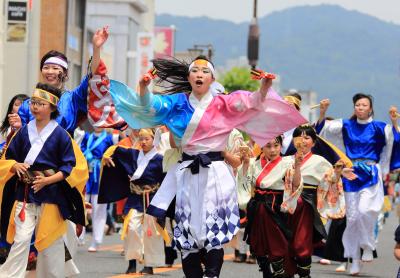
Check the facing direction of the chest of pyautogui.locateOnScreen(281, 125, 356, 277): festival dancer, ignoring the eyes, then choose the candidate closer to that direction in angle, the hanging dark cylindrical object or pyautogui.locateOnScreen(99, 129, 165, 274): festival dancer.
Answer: the festival dancer

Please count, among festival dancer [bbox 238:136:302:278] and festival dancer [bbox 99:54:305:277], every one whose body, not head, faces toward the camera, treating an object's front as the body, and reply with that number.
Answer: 2

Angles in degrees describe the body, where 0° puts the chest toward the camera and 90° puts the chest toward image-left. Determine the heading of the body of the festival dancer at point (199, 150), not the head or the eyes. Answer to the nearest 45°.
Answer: approximately 0°

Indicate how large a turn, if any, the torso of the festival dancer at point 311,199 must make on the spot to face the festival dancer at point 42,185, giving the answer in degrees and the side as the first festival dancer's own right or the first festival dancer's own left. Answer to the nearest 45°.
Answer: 0° — they already face them

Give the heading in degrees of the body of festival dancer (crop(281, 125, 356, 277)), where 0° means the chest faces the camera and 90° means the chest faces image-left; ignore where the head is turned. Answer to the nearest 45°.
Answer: approximately 45°

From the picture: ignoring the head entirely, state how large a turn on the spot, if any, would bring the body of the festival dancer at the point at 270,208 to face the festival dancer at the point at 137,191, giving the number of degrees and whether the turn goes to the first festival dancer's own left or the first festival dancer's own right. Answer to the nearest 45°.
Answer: approximately 135° to the first festival dancer's own right
